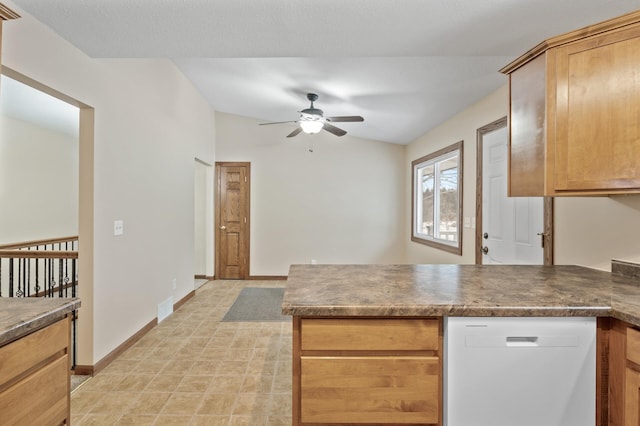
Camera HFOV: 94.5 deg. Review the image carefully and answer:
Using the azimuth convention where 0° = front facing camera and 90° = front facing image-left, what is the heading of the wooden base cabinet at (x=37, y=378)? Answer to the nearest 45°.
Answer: approximately 315°

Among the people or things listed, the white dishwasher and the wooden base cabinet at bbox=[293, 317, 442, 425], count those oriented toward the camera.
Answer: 2

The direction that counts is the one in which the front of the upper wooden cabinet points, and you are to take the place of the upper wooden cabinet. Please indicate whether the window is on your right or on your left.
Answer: on your right
